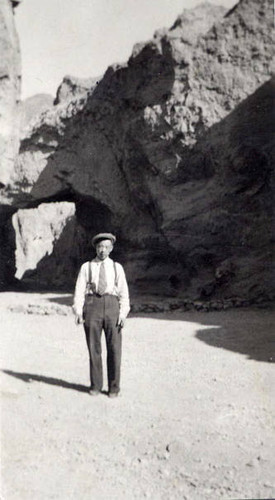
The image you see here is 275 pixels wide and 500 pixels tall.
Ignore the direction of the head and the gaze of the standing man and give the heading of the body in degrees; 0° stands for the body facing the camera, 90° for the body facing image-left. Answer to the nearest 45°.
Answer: approximately 0°
